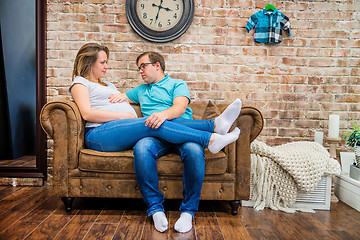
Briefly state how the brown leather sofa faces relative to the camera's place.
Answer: facing the viewer

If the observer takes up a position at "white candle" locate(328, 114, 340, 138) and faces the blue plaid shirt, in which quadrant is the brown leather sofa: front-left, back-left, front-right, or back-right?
front-left

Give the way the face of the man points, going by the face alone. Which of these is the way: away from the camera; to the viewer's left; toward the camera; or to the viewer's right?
to the viewer's left

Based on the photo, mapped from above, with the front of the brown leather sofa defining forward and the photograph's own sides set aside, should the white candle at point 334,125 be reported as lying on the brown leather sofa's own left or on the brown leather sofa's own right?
on the brown leather sofa's own left

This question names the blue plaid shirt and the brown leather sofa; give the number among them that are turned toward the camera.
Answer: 2

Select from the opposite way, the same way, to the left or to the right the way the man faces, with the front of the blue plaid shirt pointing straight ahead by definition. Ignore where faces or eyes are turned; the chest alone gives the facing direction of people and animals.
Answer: the same way

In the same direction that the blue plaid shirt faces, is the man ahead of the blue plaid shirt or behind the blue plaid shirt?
ahead

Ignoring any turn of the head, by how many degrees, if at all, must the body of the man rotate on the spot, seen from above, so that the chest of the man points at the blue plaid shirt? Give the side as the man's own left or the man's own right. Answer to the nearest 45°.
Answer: approximately 135° to the man's own left

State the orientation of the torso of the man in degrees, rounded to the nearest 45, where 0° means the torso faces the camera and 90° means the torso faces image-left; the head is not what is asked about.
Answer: approximately 0°

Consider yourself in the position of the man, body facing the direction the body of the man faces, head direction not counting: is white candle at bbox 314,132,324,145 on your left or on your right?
on your left

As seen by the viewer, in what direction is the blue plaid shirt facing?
toward the camera

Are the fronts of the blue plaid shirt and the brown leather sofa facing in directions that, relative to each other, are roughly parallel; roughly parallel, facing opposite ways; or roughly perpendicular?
roughly parallel
